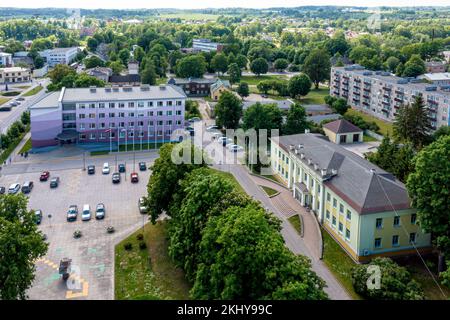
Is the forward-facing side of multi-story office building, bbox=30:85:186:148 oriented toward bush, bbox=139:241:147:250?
yes

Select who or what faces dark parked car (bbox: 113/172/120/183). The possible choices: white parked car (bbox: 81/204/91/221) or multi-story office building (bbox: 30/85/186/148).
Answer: the multi-story office building

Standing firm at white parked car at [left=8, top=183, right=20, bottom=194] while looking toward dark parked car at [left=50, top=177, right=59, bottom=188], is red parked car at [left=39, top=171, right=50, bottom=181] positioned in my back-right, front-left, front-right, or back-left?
front-left

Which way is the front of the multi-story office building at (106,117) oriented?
toward the camera

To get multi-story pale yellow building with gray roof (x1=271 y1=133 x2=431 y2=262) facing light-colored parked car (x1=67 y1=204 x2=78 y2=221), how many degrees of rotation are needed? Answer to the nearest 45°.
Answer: approximately 45° to its right

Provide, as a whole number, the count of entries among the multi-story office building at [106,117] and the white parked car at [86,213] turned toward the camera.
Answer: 2

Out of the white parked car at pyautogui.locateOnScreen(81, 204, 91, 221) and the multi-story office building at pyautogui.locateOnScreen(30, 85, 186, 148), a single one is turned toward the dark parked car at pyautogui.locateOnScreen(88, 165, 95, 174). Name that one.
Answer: the multi-story office building

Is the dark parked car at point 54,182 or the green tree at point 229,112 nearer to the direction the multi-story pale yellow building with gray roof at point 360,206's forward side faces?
the dark parked car

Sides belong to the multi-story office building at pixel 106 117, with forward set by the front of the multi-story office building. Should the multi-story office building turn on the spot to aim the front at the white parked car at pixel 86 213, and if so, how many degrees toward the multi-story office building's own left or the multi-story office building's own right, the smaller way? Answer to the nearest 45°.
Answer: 0° — it already faces it

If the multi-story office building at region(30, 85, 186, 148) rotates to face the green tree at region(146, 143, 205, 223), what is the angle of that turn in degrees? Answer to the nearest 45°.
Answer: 0° — it already faces it

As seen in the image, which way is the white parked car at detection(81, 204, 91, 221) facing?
toward the camera
